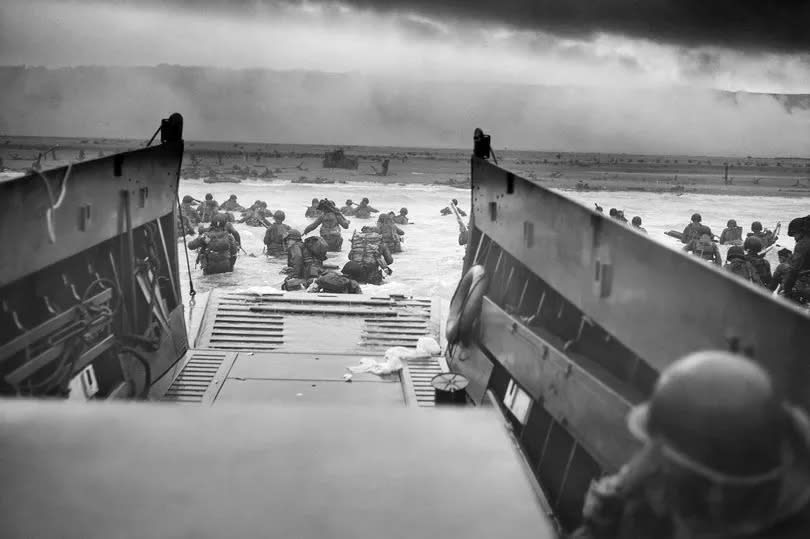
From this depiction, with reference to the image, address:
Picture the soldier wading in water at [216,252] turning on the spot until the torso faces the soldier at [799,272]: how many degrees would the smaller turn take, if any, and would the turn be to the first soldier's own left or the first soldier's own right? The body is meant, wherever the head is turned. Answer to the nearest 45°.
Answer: approximately 135° to the first soldier's own right

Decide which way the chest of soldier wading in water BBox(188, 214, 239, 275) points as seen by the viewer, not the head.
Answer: away from the camera

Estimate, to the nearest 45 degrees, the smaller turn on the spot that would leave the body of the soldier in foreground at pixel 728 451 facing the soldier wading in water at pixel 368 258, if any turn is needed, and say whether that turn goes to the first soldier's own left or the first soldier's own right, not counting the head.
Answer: approximately 45° to the first soldier's own left

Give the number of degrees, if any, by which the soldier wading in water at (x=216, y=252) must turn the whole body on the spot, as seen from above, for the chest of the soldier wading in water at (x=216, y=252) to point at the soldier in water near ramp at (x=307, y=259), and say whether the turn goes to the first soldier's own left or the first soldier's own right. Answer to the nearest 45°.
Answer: approximately 135° to the first soldier's own right

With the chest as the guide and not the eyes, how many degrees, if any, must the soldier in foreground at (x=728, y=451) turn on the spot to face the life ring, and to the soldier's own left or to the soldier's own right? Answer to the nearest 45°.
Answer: approximately 45° to the soldier's own left

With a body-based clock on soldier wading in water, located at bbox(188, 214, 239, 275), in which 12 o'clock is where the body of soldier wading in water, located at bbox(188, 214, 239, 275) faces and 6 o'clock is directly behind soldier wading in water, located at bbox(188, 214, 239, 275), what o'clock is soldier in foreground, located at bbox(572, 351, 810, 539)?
soldier in foreground, located at bbox(572, 351, 810, 539) is roughly at 6 o'clock from soldier wading in water, located at bbox(188, 214, 239, 275).

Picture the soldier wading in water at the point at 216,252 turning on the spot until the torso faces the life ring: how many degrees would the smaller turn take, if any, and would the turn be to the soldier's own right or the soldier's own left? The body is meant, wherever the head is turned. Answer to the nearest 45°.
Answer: approximately 180°

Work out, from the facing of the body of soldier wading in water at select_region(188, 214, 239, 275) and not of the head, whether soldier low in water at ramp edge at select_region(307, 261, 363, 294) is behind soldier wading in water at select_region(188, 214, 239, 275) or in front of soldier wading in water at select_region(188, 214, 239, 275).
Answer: behind

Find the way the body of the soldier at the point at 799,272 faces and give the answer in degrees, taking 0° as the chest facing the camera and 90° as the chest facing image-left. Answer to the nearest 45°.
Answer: approximately 180°

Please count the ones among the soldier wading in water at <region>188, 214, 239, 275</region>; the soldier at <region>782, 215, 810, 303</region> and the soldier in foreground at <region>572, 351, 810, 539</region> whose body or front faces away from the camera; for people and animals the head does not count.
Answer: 3

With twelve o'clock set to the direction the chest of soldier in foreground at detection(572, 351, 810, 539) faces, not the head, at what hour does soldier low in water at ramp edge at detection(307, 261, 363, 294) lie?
soldier low in water at ramp edge at detection(307, 261, 363, 294) is roughly at 11 o'clock from soldier in foreground at detection(572, 351, 810, 539).

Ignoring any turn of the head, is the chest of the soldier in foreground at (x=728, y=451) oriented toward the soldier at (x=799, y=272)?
yes

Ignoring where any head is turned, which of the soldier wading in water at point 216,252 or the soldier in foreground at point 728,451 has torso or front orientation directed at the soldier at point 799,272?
the soldier in foreground at point 728,451

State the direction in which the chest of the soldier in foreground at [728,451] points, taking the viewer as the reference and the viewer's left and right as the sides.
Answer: facing away from the viewer
